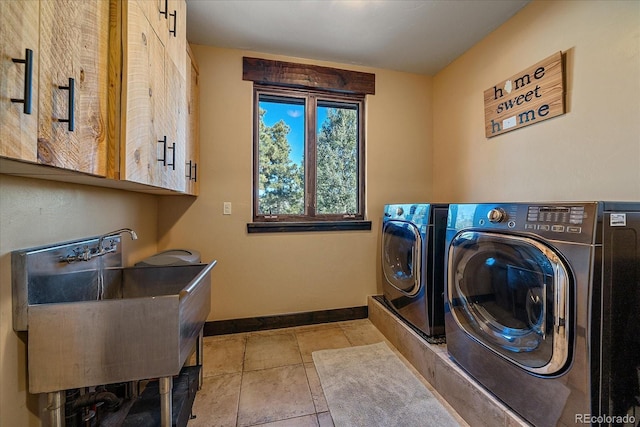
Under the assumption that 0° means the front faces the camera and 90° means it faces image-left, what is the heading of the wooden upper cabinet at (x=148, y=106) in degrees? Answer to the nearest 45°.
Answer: approximately 315°

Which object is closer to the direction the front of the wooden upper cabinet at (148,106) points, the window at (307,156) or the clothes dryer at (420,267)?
the clothes dryer

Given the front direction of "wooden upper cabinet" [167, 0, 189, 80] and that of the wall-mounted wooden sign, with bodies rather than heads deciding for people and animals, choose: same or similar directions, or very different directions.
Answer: very different directions

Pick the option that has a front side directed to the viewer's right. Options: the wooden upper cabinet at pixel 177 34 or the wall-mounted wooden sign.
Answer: the wooden upper cabinet

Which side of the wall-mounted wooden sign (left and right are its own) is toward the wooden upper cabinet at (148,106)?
front

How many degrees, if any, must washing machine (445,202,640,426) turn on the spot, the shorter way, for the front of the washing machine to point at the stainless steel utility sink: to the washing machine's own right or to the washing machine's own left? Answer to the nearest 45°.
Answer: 0° — it already faces it

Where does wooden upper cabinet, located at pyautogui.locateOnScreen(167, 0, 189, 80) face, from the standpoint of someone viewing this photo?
facing to the right of the viewer
